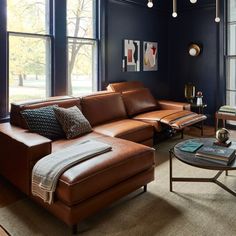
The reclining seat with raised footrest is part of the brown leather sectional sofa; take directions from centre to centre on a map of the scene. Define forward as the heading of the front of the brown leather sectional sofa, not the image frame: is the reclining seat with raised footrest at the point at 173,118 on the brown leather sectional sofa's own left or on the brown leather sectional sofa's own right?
on the brown leather sectional sofa's own left

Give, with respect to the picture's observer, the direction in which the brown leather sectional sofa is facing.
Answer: facing the viewer and to the right of the viewer

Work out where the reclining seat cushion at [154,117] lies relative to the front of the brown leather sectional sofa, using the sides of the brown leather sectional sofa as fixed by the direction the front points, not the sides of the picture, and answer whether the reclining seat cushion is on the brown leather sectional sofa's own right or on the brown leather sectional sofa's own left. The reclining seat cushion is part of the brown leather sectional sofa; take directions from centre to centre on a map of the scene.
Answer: on the brown leather sectional sofa's own left

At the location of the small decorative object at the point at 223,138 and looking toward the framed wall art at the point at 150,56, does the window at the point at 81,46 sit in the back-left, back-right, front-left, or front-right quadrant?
front-left

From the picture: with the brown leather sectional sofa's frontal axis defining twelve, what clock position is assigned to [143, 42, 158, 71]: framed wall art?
The framed wall art is roughly at 8 o'clock from the brown leather sectional sofa.
